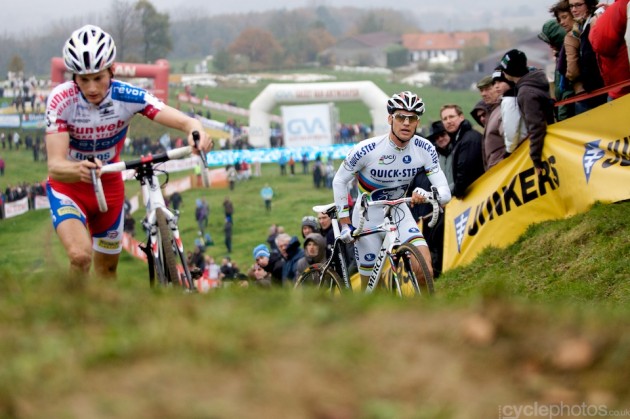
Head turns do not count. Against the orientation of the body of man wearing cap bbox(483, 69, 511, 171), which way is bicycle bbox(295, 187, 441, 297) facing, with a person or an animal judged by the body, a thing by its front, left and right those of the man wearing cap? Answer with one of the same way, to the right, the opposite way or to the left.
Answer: to the left

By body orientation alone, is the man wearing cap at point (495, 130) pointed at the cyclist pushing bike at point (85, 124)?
yes

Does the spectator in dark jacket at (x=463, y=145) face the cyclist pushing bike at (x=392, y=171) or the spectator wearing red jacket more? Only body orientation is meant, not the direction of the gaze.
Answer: the cyclist pushing bike

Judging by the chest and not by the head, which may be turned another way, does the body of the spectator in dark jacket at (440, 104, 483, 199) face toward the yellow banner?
no

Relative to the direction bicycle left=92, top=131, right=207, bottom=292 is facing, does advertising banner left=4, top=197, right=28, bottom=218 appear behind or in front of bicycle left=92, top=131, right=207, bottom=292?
behind

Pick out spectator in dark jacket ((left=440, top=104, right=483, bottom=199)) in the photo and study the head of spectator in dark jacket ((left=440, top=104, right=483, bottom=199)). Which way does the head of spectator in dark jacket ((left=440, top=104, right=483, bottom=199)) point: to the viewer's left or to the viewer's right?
to the viewer's left

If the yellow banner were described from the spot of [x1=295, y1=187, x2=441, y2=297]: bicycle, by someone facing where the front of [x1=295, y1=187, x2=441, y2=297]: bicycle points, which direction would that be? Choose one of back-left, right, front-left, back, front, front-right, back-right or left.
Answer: left

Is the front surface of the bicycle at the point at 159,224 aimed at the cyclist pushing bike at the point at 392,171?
no

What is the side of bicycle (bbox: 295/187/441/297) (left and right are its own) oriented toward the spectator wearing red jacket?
left

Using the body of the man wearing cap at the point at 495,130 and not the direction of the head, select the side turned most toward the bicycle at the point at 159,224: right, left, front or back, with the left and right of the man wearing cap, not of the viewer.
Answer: front

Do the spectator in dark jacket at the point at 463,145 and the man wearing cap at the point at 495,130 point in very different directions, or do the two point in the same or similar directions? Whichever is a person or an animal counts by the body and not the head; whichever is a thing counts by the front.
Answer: same or similar directions

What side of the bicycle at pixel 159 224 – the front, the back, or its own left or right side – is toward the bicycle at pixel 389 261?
back

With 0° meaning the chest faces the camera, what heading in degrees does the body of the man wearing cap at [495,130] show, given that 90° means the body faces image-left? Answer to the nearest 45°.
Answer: approximately 45°

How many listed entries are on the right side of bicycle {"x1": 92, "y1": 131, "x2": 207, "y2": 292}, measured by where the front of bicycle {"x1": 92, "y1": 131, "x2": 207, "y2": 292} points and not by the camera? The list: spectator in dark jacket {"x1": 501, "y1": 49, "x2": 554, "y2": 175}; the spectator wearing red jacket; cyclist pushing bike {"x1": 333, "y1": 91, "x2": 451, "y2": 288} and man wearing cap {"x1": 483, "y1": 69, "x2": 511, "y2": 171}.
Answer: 0

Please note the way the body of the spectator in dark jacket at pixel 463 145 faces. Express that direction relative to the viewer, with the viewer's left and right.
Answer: facing the viewer and to the left of the viewer

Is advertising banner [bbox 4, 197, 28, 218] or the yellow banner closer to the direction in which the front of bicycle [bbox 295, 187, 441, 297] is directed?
the yellow banner

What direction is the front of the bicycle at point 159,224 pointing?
toward the camera
